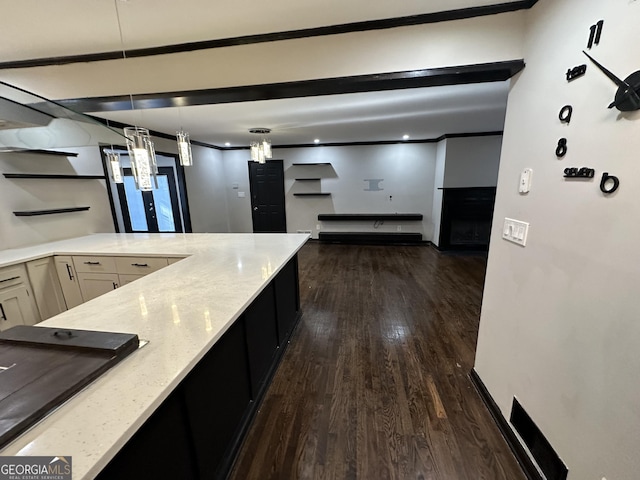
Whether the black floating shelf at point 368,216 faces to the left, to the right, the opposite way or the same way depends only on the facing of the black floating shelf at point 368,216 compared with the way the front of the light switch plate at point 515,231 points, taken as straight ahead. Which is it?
to the left

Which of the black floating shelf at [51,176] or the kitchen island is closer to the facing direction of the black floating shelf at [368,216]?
the kitchen island

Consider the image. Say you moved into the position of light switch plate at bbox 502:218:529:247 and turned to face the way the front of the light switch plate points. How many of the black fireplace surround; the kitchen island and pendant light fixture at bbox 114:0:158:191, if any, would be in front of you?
2

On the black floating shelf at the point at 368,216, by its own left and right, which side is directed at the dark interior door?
right

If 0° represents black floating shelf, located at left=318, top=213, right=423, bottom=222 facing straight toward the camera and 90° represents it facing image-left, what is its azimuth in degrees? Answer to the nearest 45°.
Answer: approximately 0°

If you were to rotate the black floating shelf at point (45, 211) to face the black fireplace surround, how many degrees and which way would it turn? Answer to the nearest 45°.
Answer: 0° — it already faces it

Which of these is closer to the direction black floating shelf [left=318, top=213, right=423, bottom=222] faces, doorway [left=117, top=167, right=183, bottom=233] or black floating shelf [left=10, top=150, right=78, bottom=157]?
the black floating shelf

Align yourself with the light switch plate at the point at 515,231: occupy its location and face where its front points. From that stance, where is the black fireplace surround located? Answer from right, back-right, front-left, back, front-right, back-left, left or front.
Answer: back-right

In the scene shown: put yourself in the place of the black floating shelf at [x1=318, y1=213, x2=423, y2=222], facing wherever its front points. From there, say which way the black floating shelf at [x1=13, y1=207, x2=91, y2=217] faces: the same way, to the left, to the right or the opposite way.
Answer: to the left

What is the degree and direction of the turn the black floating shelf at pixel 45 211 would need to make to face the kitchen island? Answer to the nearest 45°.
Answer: approximately 45° to its right
